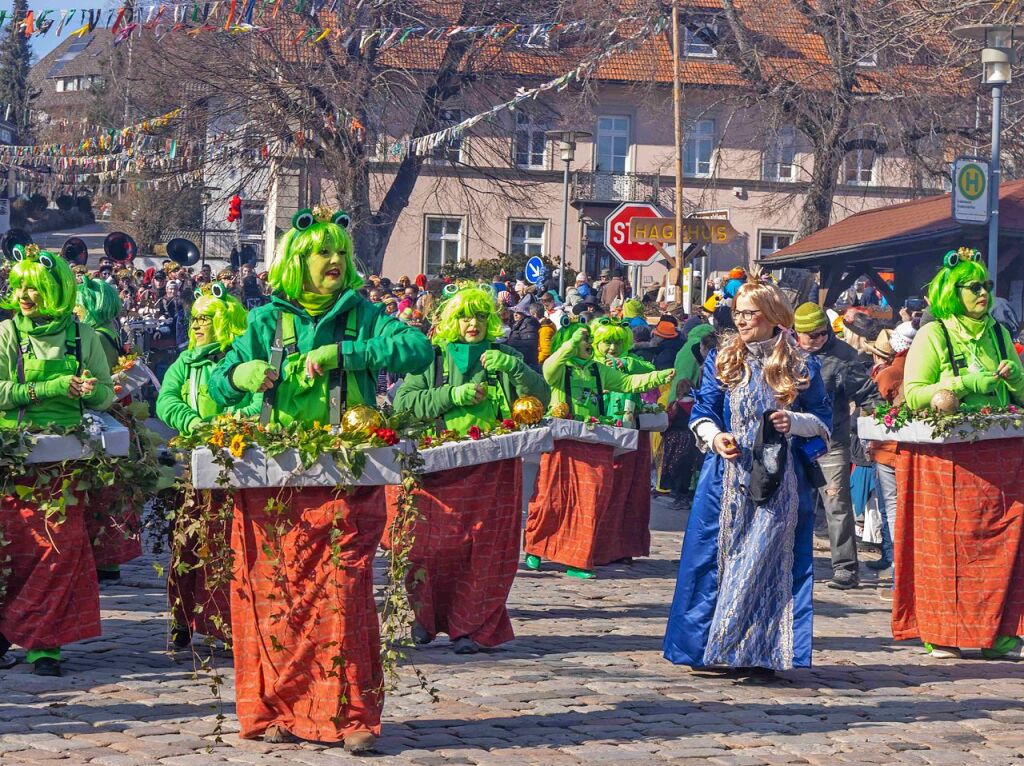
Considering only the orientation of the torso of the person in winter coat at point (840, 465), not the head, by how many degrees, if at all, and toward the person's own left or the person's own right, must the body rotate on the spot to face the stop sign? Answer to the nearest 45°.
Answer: approximately 135° to the person's own right

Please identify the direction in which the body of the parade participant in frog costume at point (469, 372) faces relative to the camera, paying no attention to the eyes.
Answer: toward the camera

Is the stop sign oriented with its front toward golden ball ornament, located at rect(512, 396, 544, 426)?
yes

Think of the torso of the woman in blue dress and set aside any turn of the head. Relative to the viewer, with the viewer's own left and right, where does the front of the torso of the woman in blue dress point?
facing the viewer

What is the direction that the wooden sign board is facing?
toward the camera

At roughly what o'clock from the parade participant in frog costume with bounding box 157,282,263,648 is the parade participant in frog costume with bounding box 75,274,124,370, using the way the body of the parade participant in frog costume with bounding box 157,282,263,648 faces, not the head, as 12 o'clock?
the parade participant in frog costume with bounding box 75,274,124,370 is roughly at 4 o'clock from the parade participant in frog costume with bounding box 157,282,263,648.

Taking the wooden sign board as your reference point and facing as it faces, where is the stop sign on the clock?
The stop sign is roughly at 4 o'clock from the wooden sign board.

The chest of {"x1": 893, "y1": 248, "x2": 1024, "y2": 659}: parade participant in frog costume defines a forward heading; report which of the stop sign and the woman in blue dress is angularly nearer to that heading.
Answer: the woman in blue dress

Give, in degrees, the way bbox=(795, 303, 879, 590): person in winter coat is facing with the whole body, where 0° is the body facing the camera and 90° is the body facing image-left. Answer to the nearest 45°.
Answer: approximately 45°

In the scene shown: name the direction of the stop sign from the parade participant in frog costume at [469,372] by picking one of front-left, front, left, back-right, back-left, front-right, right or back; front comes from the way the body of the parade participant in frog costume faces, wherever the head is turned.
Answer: back

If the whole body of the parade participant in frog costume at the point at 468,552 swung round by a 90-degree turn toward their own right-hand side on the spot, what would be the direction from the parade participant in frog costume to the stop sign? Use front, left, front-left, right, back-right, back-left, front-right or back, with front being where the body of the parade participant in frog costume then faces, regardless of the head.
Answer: right

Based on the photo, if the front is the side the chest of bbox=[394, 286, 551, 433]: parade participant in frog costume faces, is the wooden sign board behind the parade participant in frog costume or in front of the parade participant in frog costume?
behind

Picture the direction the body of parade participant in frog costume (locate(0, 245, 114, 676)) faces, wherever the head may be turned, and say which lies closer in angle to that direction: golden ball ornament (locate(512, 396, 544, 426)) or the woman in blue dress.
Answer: the woman in blue dress

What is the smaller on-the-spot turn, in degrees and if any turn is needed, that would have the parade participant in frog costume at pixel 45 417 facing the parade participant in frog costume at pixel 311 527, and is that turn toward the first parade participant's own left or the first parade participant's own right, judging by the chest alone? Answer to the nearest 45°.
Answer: approximately 45° to the first parade participant's own left
